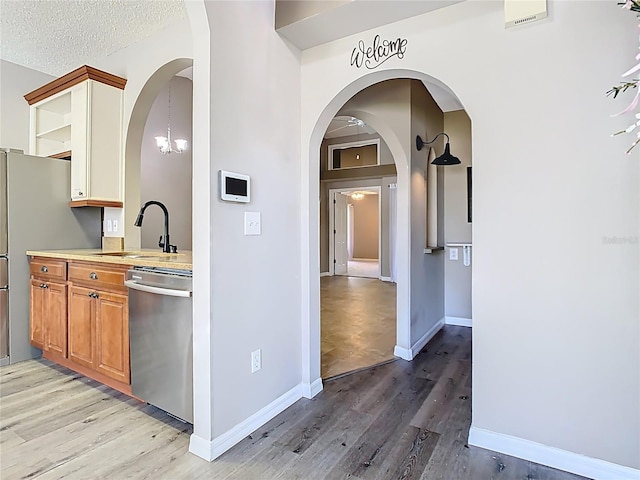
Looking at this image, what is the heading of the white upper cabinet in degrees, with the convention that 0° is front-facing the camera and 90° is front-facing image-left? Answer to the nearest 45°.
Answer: approximately 45°

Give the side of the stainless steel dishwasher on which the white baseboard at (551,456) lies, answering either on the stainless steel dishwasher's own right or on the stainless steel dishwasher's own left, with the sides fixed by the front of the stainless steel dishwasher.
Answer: on the stainless steel dishwasher's own left

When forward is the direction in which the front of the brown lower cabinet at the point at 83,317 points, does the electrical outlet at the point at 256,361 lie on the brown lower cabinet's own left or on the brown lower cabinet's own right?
on the brown lower cabinet's own left

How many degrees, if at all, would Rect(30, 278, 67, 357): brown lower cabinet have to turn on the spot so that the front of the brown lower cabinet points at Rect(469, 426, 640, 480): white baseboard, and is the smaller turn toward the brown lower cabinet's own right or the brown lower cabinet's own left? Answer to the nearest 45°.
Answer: approximately 90° to the brown lower cabinet's own left

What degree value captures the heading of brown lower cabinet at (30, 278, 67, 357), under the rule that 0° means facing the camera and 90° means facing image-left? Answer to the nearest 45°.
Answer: approximately 45°

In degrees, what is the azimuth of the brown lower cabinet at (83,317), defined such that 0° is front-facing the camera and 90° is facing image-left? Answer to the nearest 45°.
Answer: approximately 45°

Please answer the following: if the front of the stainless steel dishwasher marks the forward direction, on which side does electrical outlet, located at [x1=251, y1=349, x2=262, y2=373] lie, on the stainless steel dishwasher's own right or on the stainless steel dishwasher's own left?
on the stainless steel dishwasher's own left

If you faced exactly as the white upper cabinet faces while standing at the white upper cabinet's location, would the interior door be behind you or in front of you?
behind

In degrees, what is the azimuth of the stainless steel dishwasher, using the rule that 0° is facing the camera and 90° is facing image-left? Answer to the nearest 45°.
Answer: approximately 45°
